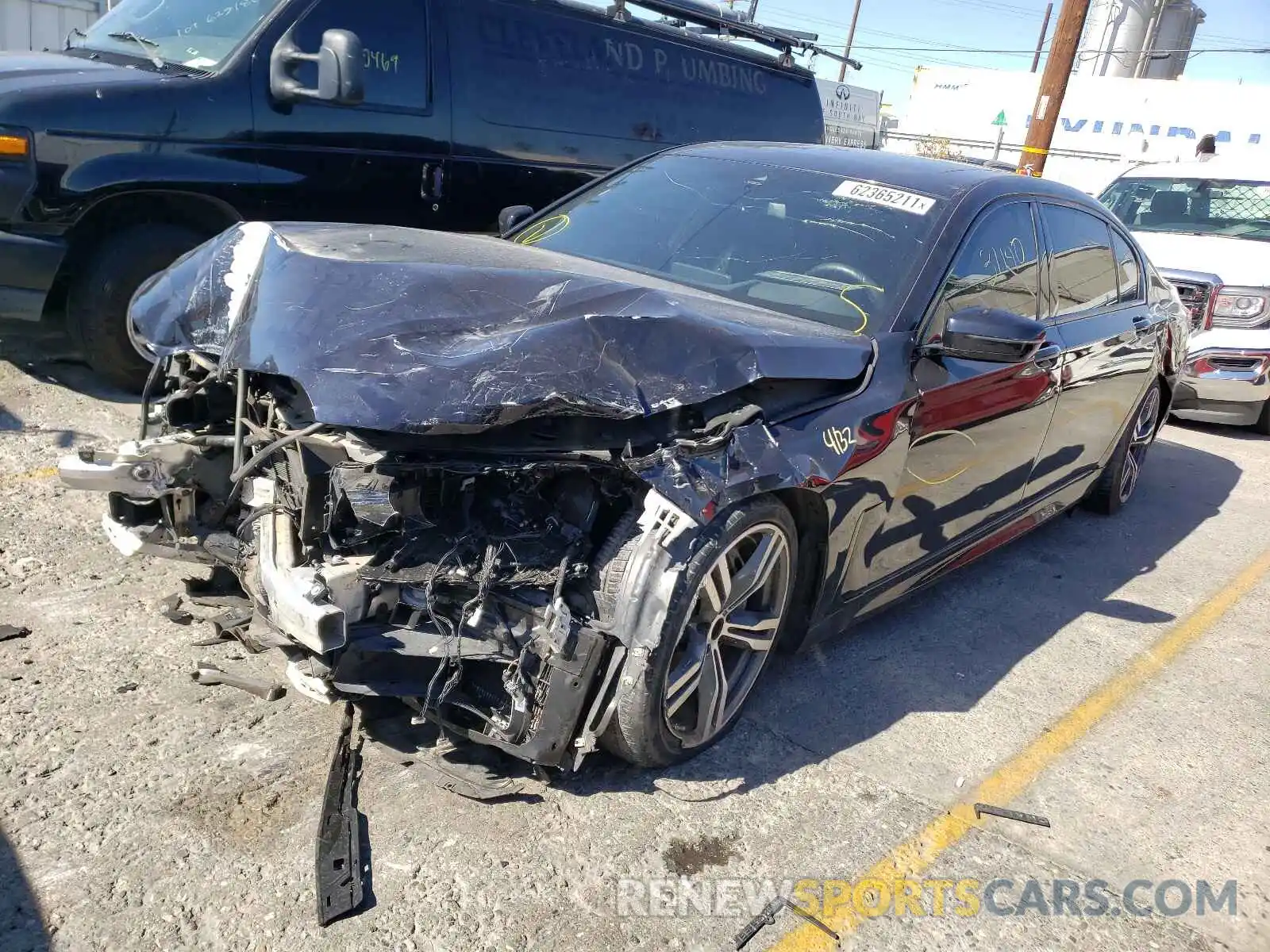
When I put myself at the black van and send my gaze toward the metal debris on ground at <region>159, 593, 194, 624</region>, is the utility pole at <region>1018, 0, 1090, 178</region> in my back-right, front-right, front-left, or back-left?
back-left

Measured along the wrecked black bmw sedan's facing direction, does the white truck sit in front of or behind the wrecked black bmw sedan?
behind

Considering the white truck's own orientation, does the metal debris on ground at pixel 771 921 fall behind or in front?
in front

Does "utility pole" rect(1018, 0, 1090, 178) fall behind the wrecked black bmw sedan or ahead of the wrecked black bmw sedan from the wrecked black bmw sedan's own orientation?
behind

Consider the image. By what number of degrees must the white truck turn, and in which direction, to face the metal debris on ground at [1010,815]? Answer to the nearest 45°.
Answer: approximately 45° to its left

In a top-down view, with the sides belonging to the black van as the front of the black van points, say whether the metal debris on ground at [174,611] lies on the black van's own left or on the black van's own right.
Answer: on the black van's own left

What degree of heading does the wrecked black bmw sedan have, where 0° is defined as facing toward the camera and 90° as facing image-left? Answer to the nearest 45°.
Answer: approximately 45°

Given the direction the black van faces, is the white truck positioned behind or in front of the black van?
behind

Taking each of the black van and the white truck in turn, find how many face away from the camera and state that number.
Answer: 0

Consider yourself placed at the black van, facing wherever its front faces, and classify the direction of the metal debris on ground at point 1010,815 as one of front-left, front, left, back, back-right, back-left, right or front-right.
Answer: left

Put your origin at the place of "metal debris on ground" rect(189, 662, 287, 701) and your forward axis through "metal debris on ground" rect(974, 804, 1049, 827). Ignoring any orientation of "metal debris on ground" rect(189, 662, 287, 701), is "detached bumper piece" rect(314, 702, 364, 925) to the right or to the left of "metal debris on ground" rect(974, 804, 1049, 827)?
right

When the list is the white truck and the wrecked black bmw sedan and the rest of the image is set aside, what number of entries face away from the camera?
0

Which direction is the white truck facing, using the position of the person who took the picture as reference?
facing the viewer and to the left of the viewer
